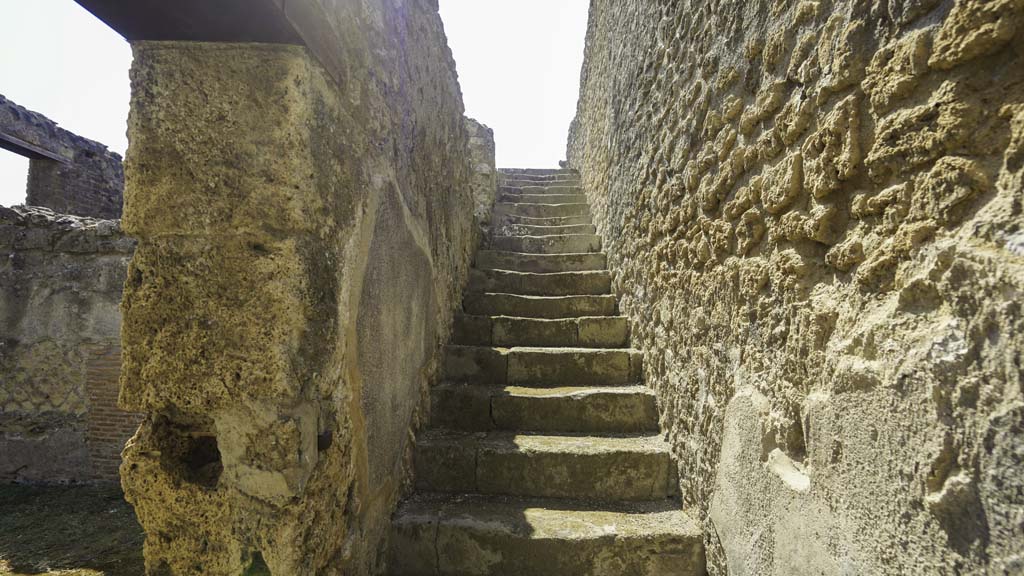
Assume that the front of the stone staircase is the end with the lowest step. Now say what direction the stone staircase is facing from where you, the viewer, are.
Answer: facing the viewer

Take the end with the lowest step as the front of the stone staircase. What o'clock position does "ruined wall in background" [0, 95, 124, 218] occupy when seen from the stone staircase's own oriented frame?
The ruined wall in background is roughly at 4 o'clock from the stone staircase.

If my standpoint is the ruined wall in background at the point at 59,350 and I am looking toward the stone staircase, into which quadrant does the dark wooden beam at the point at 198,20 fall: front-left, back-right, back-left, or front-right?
front-right

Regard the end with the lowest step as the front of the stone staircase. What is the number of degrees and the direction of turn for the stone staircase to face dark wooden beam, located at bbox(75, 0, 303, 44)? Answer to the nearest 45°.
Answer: approximately 45° to its right

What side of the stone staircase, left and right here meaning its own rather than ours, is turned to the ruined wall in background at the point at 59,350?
right

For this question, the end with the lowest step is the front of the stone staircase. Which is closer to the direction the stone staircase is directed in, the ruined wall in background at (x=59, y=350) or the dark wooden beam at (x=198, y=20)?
the dark wooden beam
